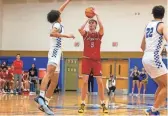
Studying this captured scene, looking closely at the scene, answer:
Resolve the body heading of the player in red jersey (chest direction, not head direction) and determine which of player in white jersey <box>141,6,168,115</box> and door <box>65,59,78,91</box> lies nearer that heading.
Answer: the player in white jersey

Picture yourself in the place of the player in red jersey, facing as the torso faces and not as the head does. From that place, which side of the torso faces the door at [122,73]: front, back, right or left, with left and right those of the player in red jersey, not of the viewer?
back

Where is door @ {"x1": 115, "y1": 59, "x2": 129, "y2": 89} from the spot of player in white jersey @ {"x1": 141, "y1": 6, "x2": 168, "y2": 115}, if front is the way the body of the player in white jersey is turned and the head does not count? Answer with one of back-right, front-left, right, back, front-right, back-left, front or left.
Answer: front-left

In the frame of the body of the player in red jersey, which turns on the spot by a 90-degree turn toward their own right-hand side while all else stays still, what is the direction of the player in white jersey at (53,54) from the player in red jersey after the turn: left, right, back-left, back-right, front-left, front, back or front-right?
front-left

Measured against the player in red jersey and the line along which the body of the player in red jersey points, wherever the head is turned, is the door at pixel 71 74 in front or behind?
behind

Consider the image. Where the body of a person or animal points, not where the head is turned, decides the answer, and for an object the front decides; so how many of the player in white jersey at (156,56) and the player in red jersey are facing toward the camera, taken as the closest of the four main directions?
1
